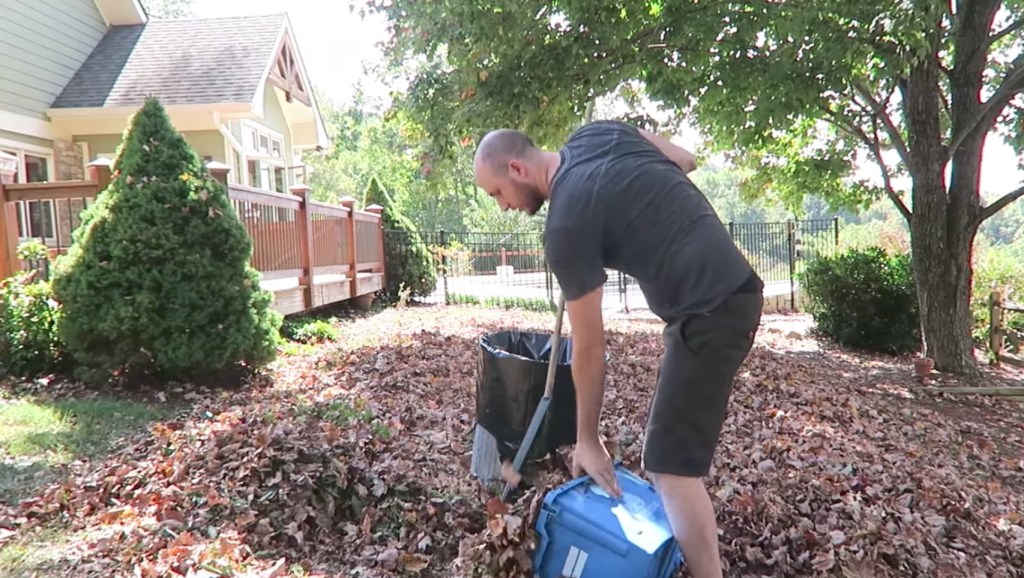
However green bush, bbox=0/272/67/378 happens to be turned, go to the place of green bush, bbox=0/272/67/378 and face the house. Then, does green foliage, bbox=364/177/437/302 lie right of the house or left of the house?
right

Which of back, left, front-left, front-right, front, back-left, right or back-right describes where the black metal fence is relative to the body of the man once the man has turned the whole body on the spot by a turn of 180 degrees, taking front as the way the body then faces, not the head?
left

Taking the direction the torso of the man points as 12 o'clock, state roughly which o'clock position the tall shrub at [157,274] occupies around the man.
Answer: The tall shrub is roughly at 1 o'clock from the man.

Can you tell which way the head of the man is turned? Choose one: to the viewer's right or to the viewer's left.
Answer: to the viewer's left

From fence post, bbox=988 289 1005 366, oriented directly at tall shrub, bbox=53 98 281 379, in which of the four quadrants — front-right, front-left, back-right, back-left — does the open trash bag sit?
front-left

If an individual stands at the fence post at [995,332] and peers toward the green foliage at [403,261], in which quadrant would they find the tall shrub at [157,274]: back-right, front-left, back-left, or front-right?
front-left

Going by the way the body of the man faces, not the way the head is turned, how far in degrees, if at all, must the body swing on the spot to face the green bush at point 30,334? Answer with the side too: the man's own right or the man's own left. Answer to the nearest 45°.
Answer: approximately 45° to the man's own right

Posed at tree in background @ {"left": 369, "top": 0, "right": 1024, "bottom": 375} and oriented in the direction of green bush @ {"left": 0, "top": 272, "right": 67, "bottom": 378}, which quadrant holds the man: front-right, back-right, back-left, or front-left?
front-left

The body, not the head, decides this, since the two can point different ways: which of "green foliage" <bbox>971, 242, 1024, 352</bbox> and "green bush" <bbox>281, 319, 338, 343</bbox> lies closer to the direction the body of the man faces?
the green bush

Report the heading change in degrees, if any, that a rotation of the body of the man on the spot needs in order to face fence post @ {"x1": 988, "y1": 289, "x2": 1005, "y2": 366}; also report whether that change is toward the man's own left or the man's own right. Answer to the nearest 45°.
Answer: approximately 135° to the man's own right

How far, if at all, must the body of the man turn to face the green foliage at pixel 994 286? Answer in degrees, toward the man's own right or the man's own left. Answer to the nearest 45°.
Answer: approximately 135° to the man's own right

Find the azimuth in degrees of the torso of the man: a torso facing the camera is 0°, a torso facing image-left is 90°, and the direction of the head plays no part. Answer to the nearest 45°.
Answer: approximately 90°

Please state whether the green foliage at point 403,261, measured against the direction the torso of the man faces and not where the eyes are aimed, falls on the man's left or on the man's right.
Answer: on the man's right
